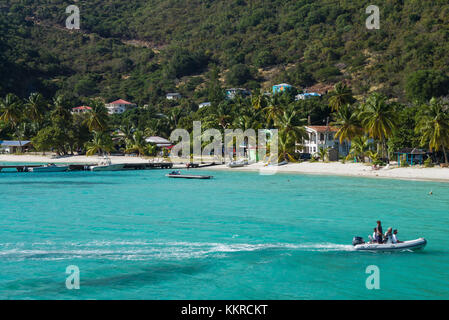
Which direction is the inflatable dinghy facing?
to the viewer's right
